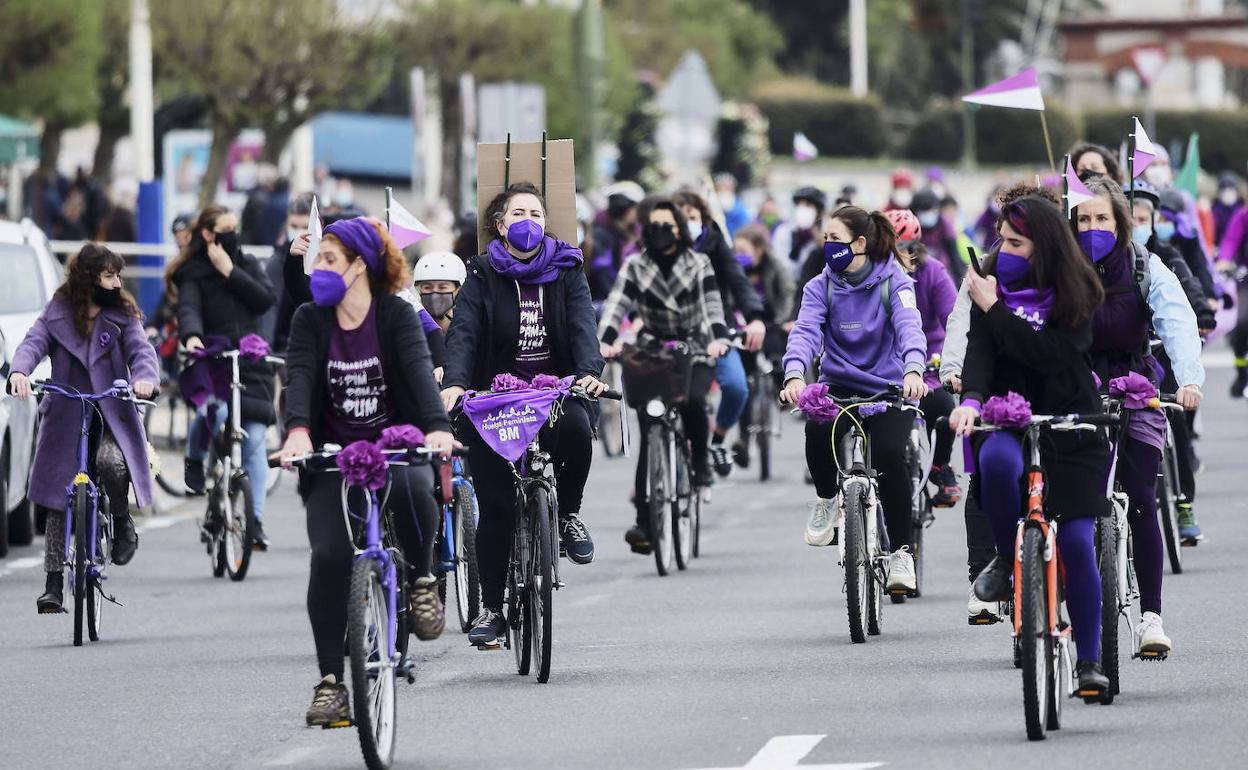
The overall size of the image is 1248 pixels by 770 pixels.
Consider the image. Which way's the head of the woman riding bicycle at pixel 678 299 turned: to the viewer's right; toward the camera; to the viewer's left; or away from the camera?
toward the camera

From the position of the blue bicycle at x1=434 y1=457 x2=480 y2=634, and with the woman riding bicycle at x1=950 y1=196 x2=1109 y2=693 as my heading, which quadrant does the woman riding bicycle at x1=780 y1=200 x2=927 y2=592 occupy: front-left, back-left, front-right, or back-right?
front-left

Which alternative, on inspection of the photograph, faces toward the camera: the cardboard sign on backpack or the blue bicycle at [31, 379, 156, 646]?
the blue bicycle

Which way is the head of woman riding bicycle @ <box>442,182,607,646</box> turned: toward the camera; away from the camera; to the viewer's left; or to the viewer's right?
toward the camera

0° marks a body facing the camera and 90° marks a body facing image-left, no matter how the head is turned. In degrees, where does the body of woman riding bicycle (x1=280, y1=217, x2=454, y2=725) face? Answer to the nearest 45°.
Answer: approximately 0°

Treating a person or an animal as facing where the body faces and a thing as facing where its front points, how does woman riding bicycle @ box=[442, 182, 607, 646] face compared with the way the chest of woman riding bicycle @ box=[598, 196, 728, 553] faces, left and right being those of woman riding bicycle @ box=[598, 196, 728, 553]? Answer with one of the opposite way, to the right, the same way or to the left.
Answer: the same way

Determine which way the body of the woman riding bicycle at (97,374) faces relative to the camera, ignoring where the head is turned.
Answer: toward the camera

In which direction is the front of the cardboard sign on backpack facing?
away from the camera

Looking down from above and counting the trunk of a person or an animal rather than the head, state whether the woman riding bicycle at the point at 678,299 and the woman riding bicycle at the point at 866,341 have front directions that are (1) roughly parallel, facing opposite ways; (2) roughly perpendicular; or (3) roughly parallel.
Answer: roughly parallel

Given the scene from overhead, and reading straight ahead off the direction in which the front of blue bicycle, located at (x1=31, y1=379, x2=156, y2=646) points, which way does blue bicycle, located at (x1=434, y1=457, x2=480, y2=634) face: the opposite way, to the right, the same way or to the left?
the same way

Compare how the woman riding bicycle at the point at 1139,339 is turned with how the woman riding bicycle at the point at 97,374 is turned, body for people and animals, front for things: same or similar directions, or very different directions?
same or similar directions

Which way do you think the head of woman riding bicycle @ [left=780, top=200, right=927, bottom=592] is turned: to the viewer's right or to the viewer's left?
to the viewer's left

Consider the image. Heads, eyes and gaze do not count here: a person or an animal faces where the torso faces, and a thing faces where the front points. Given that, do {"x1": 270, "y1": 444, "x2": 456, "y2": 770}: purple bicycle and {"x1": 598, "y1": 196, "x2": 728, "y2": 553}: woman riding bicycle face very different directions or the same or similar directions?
same or similar directions

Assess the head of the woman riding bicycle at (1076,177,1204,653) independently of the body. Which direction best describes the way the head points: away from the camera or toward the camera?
toward the camera

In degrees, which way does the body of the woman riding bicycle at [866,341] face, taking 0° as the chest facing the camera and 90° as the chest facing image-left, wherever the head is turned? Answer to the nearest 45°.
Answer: approximately 0°

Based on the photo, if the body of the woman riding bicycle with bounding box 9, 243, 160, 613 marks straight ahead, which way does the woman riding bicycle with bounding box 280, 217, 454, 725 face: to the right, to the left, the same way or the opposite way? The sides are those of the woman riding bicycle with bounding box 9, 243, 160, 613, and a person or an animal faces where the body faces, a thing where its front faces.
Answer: the same way

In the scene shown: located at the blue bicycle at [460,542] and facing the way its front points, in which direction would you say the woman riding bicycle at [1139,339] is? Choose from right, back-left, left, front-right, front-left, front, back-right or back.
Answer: front-left

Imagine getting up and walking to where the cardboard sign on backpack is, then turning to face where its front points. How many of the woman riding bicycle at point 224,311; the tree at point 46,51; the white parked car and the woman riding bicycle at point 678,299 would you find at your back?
0

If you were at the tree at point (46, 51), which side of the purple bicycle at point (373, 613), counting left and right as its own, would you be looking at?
back
